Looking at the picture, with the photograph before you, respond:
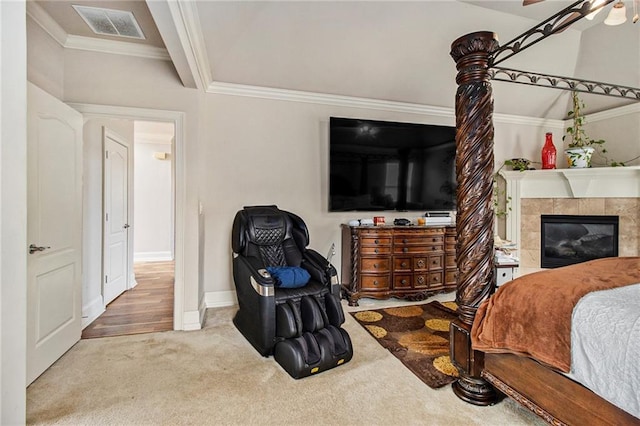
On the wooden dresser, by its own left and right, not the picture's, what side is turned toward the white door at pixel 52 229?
right

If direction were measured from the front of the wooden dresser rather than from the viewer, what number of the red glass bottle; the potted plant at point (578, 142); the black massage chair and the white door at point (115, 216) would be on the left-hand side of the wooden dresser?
2

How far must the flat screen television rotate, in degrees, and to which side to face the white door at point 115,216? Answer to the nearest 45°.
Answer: approximately 135° to its right

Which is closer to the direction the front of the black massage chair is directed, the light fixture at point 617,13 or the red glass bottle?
the light fixture

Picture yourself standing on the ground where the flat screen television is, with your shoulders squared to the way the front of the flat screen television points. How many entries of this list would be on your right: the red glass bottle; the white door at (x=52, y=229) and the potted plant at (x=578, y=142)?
1

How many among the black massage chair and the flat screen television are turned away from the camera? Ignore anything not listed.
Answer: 0

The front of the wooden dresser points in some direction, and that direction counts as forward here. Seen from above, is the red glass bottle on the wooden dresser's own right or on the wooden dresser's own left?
on the wooden dresser's own left

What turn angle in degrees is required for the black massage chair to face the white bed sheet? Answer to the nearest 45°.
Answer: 0° — it already faces it

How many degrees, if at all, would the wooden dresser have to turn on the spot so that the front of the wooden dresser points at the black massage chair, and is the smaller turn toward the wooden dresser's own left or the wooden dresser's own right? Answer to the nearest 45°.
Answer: approximately 90° to the wooden dresser's own right

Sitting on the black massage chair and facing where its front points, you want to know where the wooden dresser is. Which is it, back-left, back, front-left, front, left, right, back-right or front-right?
left

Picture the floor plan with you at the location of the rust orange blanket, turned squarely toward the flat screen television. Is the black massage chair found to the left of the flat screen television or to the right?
left

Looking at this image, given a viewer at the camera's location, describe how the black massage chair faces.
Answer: facing the viewer and to the right of the viewer

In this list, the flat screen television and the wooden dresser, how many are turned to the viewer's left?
0
